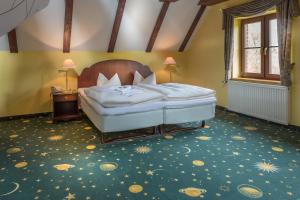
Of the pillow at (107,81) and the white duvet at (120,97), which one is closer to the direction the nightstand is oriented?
the white duvet

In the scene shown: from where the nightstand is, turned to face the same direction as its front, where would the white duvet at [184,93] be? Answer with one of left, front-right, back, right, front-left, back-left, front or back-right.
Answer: front-left

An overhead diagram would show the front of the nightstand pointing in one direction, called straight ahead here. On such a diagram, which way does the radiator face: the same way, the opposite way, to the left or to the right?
to the right

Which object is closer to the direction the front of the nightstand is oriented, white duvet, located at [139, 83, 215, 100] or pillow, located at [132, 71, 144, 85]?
the white duvet

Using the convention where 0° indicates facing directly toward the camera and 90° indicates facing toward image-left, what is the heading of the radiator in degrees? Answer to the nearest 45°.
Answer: approximately 45°

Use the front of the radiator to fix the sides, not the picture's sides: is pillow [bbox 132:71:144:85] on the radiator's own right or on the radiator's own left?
on the radiator's own right

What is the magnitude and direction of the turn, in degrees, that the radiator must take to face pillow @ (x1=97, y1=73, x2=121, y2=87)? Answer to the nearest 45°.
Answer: approximately 45° to its right

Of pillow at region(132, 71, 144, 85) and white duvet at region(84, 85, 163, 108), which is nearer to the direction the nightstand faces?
the white duvet

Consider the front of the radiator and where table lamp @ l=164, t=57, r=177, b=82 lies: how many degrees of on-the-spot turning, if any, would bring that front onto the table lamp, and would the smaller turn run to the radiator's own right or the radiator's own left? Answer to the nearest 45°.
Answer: approximately 90° to the radiator's own right
